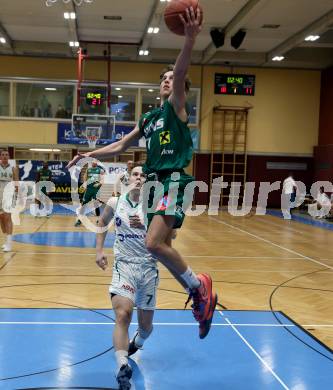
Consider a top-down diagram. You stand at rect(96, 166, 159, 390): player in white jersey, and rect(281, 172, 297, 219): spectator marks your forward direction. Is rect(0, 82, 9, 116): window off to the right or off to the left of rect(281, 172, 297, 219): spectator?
left

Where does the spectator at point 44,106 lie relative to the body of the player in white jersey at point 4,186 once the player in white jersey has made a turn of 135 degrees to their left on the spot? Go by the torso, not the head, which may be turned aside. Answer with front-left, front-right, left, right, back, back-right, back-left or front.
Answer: front-left

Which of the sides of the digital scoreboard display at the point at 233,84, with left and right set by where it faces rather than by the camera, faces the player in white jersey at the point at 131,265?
front

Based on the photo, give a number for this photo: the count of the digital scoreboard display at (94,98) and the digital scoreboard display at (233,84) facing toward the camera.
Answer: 2

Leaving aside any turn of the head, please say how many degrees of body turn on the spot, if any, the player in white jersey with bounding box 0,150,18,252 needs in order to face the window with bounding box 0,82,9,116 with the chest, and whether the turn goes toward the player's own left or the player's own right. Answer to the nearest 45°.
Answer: approximately 180°

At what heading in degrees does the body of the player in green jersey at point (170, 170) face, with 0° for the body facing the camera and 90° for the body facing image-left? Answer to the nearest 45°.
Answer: approximately 45°

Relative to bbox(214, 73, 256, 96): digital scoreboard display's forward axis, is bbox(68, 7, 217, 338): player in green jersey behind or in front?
in front

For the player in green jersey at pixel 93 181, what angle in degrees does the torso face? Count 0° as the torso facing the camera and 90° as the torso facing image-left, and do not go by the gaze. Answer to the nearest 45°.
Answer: approximately 0°

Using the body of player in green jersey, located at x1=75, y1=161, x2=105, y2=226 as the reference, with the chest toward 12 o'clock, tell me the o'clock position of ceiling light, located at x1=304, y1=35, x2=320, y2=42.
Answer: The ceiling light is roughly at 8 o'clock from the player in green jersey.
